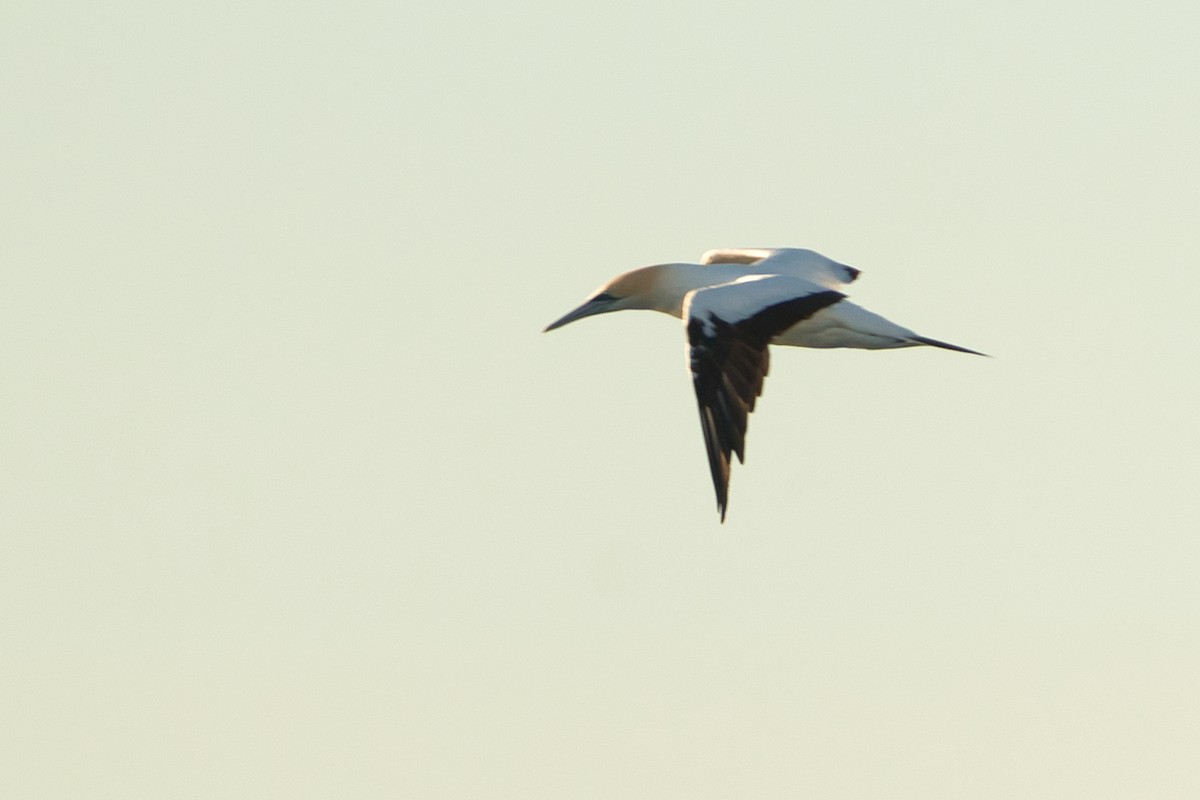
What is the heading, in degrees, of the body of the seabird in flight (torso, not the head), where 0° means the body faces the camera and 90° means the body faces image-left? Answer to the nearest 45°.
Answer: approximately 90°
